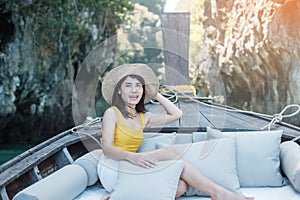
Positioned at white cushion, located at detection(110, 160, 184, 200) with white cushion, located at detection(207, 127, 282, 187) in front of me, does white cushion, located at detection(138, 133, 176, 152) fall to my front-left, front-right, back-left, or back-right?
front-left

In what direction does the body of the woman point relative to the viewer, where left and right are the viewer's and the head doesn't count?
facing the viewer and to the right of the viewer

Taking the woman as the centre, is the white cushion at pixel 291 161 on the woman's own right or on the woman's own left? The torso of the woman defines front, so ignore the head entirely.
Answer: on the woman's own left

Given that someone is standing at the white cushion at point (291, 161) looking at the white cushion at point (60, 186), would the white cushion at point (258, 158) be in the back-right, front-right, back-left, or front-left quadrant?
front-right

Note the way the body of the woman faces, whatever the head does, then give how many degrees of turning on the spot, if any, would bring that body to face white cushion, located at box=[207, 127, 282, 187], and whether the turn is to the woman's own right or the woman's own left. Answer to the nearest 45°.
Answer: approximately 45° to the woman's own left
